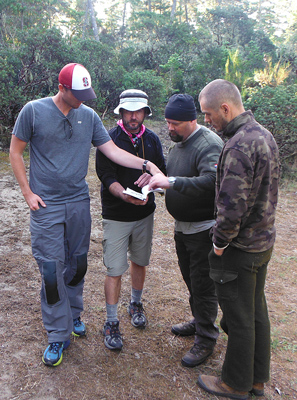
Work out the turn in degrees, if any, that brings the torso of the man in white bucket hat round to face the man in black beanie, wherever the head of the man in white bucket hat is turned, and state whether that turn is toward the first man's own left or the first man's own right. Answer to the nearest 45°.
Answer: approximately 90° to the first man's own left

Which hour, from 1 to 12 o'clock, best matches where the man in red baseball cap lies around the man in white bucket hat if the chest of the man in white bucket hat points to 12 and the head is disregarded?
The man in red baseball cap is roughly at 2 o'clock from the man in white bucket hat.

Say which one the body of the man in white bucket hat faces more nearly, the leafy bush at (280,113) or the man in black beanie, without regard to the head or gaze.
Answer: the man in black beanie

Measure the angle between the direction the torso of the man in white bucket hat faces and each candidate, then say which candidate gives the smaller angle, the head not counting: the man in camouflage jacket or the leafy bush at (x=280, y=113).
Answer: the man in camouflage jacket

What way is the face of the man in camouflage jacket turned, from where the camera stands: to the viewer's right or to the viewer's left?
to the viewer's left

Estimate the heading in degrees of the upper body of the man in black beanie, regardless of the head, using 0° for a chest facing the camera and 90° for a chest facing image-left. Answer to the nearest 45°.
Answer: approximately 45°

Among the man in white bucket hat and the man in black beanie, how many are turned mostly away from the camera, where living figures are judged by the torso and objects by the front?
0

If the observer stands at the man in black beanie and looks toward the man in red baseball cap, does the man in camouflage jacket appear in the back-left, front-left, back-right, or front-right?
back-left

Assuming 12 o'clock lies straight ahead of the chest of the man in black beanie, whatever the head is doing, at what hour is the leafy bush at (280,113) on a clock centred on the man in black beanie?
The leafy bush is roughly at 5 o'clock from the man in black beanie.

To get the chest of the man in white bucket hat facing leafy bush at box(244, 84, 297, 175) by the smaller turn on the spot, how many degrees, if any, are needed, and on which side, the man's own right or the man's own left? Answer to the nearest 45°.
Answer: approximately 135° to the man's own left

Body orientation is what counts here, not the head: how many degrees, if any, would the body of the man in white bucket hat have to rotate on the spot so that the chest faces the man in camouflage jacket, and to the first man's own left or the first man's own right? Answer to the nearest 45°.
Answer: approximately 45° to the first man's own left

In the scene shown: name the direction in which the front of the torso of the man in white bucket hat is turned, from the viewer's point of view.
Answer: toward the camera
